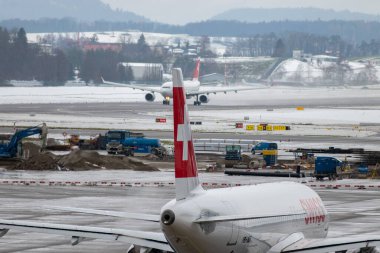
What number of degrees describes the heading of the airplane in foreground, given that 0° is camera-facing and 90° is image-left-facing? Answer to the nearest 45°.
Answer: approximately 225°
